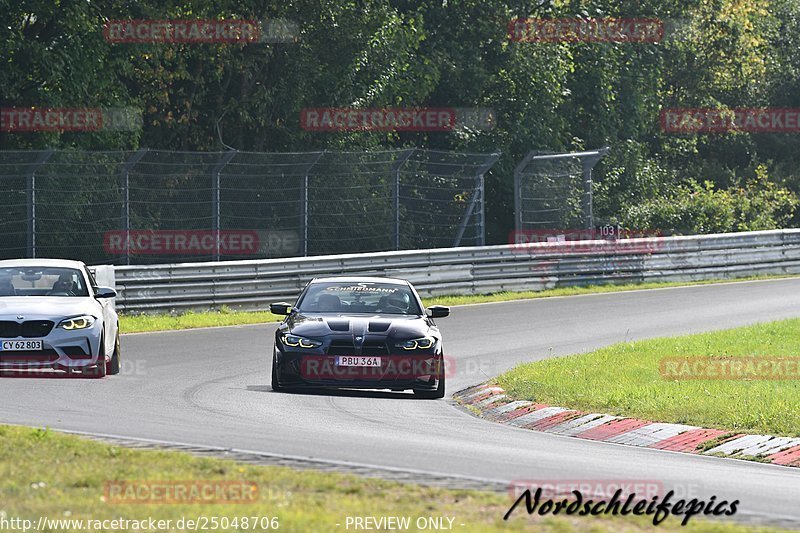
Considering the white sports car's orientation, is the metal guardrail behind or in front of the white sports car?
behind

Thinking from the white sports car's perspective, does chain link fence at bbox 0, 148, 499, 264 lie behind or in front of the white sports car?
behind

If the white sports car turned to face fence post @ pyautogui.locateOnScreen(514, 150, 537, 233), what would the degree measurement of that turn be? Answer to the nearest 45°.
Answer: approximately 135° to its left

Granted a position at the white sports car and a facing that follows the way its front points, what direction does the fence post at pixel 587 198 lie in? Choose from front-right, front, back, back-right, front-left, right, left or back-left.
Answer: back-left

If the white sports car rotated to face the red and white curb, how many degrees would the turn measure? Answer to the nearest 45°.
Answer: approximately 45° to its left

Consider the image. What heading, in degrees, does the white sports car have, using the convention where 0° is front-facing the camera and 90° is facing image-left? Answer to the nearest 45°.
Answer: approximately 0°
